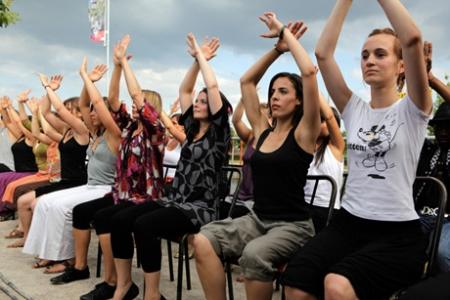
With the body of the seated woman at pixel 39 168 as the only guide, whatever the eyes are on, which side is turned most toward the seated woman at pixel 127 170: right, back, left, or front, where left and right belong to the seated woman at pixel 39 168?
left

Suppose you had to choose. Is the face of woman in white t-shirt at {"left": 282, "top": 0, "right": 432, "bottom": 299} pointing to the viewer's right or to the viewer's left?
to the viewer's left

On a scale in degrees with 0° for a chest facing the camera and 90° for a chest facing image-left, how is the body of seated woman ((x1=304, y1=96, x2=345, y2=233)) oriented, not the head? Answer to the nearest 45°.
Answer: approximately 45°

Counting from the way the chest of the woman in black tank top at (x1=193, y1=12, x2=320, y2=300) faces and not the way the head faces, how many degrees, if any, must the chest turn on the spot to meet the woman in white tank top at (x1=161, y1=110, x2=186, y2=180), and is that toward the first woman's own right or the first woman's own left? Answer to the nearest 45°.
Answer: approximately 90° to the first woman's own right

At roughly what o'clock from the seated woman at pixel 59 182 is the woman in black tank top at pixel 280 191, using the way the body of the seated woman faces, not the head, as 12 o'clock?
The woman in black tank top is roughly at 8 o'clock from the seated woman.

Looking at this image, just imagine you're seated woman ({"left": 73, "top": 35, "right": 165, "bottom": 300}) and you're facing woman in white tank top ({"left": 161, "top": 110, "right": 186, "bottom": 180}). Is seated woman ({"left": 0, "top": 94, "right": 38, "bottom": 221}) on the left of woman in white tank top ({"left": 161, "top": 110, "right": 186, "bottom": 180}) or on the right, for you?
left

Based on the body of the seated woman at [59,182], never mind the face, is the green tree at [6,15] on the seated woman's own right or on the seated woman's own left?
on the seated woman's own right

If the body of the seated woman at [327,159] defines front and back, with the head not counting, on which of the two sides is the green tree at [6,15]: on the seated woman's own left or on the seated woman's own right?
on the seated woman's own right
